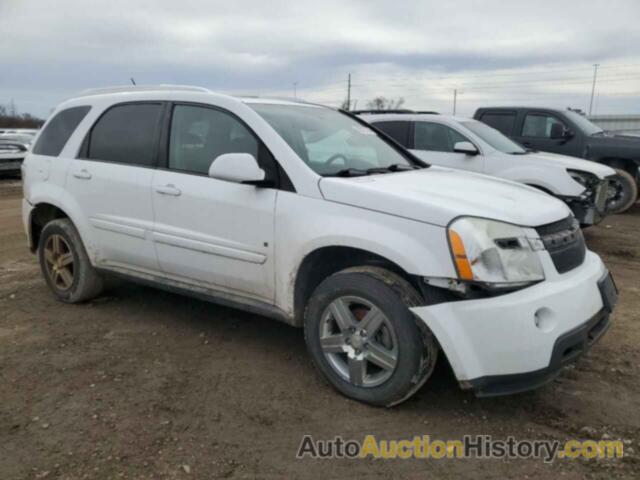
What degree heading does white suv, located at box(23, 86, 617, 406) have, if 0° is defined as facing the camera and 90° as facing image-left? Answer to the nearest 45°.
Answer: approximately 315°

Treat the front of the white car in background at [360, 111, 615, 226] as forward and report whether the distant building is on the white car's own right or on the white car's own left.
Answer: on the white car's own left

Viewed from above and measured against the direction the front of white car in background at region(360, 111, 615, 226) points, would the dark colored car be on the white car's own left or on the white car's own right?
on the white car's own left

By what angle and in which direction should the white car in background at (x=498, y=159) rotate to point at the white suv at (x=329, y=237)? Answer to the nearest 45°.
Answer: approximately 45° to its right

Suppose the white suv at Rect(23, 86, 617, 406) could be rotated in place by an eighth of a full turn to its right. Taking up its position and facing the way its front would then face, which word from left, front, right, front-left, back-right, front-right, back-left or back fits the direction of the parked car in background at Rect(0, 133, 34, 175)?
back-right

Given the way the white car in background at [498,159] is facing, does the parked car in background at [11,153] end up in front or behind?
behind
